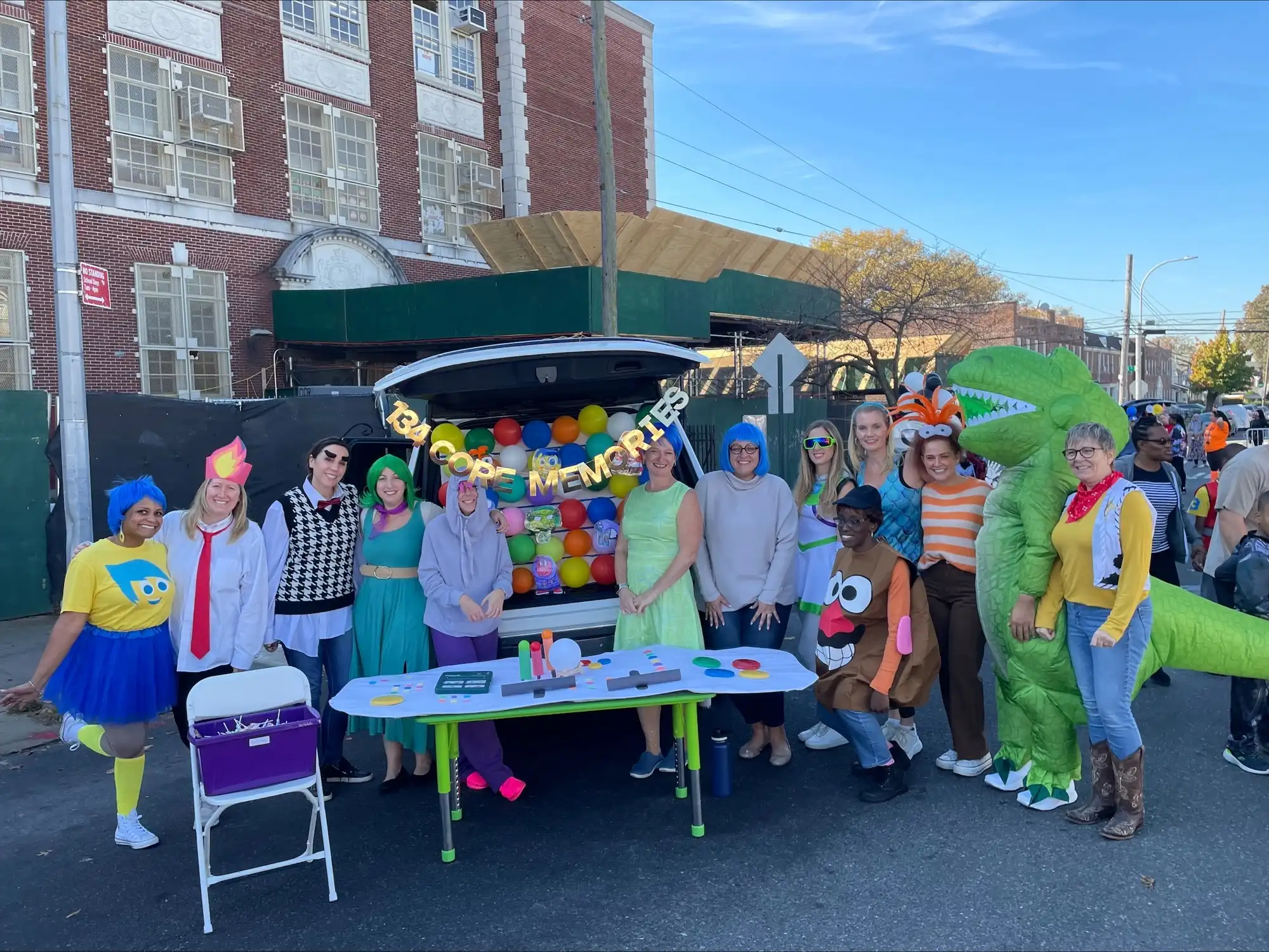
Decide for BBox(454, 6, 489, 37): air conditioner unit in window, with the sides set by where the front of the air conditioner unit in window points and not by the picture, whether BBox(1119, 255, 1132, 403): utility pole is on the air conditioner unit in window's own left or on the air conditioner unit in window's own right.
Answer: on the air conditioner unit in window's own left

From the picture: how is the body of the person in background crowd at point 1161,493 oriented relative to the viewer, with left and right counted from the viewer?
facing the viewer and to the right of the viewer

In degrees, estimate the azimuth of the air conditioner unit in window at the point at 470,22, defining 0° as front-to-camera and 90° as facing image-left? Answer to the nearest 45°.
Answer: approximately 315°

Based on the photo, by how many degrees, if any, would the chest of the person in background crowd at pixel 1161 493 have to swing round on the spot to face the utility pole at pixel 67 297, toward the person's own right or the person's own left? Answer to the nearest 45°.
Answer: approximately 90° to the person's own right

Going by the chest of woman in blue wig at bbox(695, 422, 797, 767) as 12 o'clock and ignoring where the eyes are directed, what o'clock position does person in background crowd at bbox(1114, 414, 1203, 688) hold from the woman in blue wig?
The person in background crowd is roughly at 8 o'clock from the woman in blue wig.

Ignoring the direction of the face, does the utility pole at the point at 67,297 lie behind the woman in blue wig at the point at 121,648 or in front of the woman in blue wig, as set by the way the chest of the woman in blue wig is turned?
behind

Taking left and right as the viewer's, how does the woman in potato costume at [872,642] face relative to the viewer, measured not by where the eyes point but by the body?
facing the viewer and to the left of the viewer

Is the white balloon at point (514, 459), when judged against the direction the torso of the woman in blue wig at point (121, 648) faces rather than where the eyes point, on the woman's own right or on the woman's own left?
on the woman's own left

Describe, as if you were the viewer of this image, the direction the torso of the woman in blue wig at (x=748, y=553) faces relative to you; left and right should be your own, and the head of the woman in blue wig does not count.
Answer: facing the viewer

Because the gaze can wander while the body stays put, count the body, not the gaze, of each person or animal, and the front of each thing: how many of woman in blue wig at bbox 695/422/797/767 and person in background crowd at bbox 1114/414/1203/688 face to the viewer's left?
0

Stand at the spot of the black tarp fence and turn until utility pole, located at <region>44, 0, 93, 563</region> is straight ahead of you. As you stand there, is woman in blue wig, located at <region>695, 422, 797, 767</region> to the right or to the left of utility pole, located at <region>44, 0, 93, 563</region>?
left
